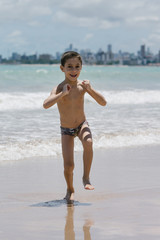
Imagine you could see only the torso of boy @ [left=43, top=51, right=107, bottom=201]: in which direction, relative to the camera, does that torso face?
toward the camera
